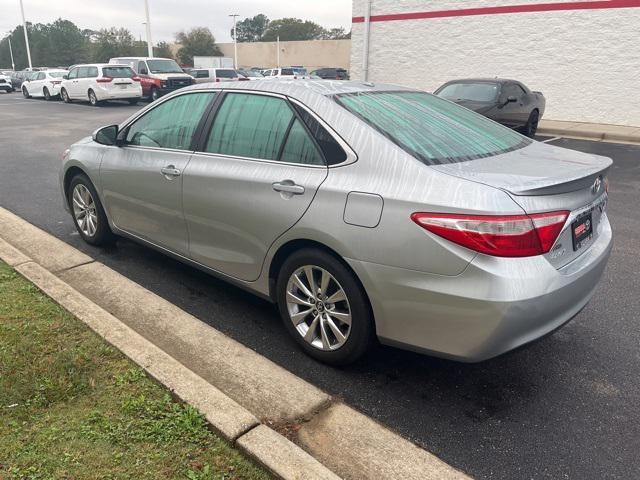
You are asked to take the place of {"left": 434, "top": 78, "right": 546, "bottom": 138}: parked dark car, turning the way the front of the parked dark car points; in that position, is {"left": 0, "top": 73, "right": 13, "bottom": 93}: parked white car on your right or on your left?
on your right

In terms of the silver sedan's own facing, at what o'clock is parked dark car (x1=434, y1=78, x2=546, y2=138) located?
The parked dark car is roughly at 2 o'clock from the silver sedan.

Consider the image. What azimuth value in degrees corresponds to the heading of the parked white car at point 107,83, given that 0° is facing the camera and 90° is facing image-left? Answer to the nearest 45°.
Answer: approximately 135°

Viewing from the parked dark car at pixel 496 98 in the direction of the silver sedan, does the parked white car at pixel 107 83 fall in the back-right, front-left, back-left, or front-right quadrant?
back-right

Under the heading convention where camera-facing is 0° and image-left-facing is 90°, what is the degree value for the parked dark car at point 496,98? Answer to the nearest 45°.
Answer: approximately 45°

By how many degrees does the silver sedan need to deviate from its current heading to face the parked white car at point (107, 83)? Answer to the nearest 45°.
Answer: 0° — it already faces it

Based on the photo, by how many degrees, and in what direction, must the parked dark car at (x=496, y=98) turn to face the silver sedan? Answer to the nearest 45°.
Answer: approximately 45° to its left

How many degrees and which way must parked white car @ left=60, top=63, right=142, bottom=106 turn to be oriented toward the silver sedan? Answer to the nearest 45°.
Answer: approximately 135° to its left
